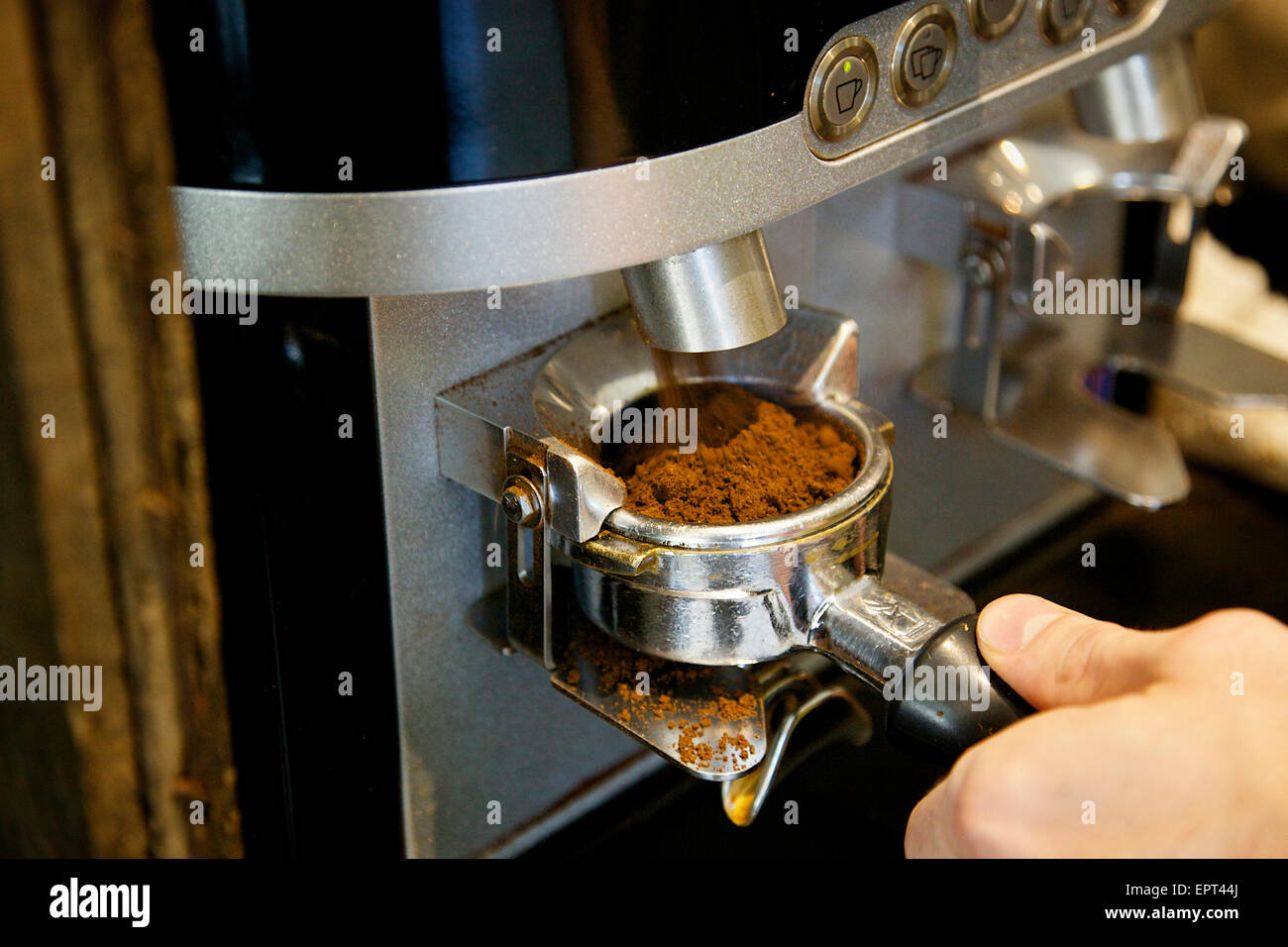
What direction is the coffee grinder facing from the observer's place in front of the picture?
facing the viewer and to the right of the viewer
